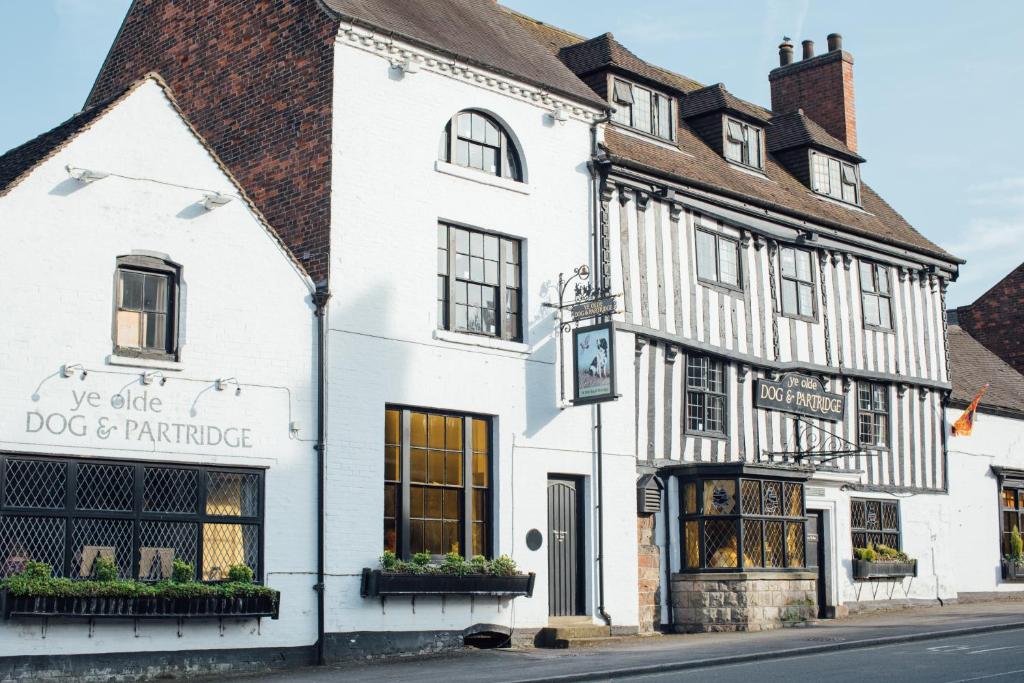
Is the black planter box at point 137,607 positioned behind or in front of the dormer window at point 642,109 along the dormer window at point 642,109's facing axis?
in front

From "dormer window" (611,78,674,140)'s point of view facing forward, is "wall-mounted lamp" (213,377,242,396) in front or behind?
in front
